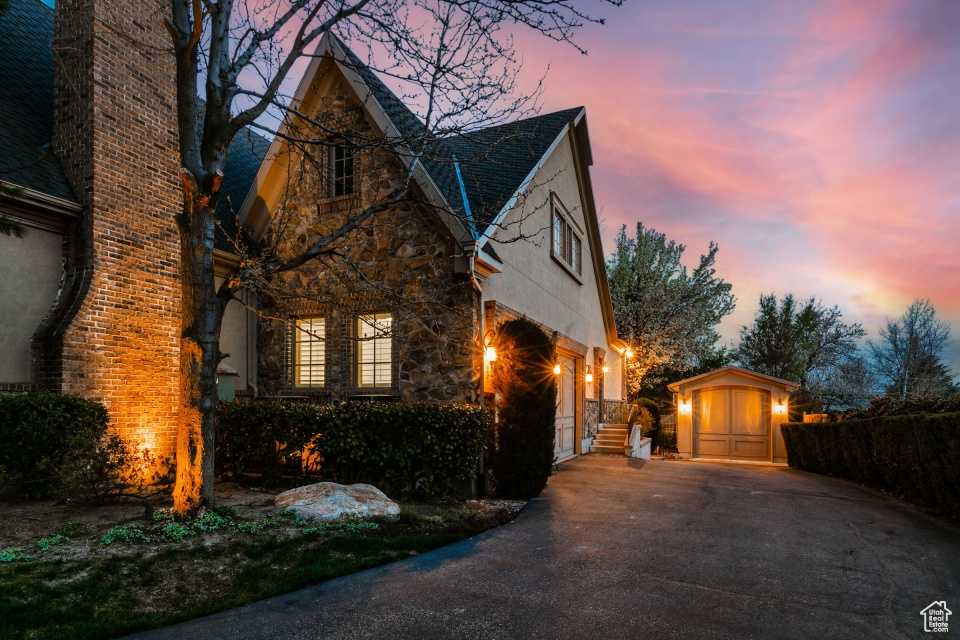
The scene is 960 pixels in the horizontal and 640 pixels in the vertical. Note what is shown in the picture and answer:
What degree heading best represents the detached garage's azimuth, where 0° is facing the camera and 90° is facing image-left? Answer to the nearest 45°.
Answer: approximately 0°

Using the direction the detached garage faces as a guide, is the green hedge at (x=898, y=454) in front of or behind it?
in front

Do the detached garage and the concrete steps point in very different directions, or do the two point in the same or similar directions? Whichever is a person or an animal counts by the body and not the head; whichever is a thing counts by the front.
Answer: same or similar directions

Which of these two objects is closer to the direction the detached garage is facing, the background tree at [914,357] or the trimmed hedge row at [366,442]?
the trimmed hedge row

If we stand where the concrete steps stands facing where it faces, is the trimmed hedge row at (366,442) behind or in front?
in front

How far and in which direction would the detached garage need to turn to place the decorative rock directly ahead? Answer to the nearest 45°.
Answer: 0° — it already faces it

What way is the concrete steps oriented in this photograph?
toward the camera

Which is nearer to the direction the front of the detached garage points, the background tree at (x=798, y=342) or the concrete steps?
the concrete steps

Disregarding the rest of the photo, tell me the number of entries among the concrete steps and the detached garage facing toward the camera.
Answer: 2

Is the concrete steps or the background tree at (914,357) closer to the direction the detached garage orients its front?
the concrete steps

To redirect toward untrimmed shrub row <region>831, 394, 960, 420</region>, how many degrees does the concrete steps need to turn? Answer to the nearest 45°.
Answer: approximately 45° to its left

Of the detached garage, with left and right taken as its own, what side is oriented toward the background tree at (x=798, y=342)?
back

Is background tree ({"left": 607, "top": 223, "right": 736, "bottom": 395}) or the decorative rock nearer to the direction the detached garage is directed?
the decorative rock
